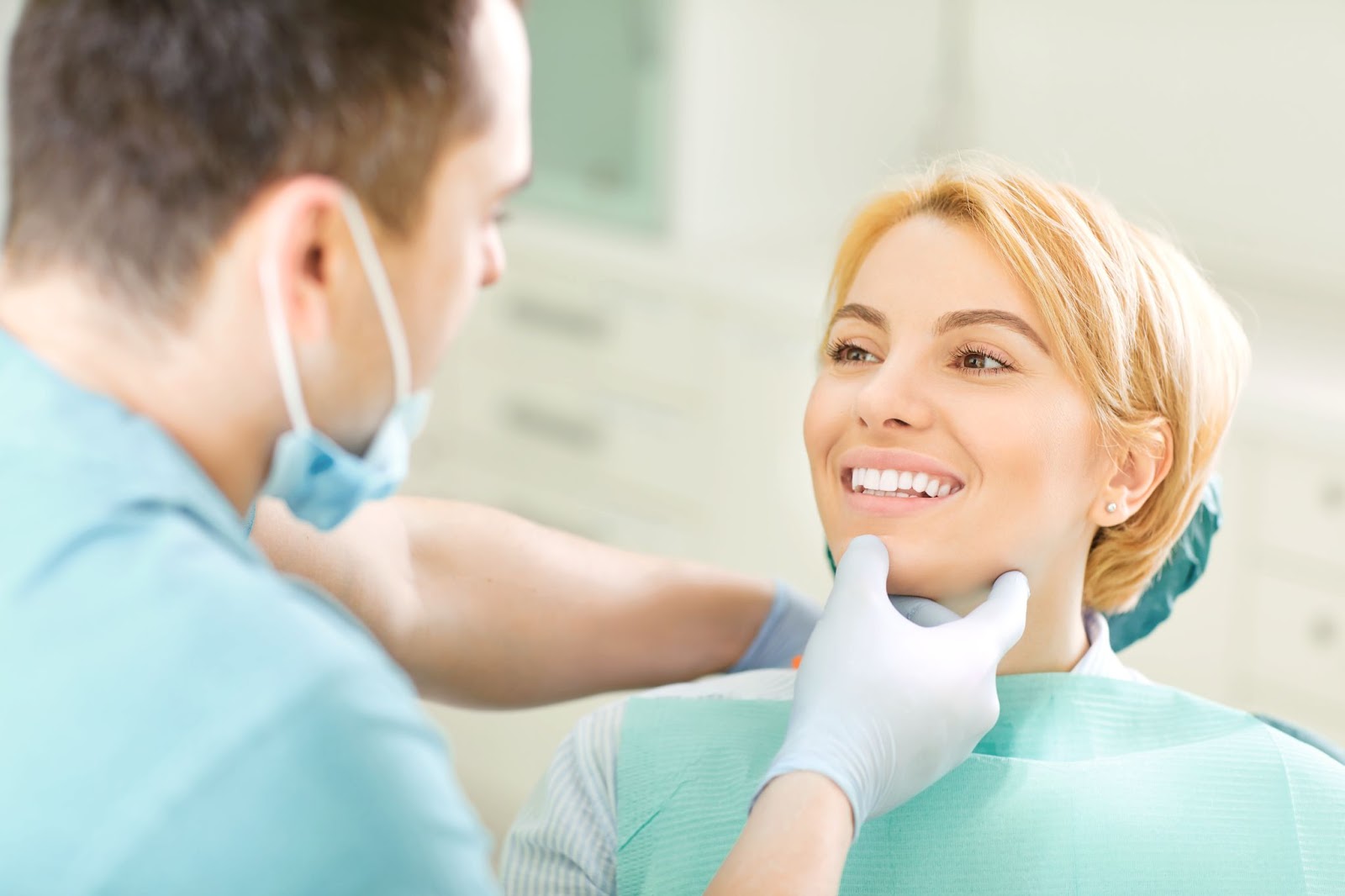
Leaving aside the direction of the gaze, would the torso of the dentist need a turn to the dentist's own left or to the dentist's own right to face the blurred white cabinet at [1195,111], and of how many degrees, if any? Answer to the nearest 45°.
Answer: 0° — they already face it

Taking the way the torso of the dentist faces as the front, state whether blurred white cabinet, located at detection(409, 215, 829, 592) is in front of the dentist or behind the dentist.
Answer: in front

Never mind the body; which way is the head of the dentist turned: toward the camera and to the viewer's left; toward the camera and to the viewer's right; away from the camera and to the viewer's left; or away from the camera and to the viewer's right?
away from the camera and to the viewer's right

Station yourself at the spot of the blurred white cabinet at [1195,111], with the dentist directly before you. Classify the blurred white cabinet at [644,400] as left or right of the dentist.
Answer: right

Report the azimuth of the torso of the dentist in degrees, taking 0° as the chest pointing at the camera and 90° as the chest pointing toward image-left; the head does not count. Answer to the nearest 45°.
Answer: approximately 225°

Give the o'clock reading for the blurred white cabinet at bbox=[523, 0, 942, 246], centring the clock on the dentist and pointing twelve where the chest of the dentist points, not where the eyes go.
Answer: The blurred white cabinet is roughly at 11 o'clock from the dentist.
